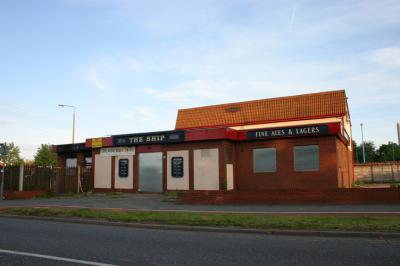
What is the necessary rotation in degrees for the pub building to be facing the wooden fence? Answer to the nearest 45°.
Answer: approximately 90° to its right

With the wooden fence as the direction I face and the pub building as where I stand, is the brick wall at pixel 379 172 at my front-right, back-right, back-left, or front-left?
back-right

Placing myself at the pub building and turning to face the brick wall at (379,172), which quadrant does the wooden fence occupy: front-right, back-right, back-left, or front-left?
back-left

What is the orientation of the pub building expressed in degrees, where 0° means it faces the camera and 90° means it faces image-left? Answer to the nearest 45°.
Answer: approximately 0°

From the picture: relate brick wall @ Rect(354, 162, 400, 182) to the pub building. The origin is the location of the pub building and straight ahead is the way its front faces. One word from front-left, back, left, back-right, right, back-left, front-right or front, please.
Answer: back-left
